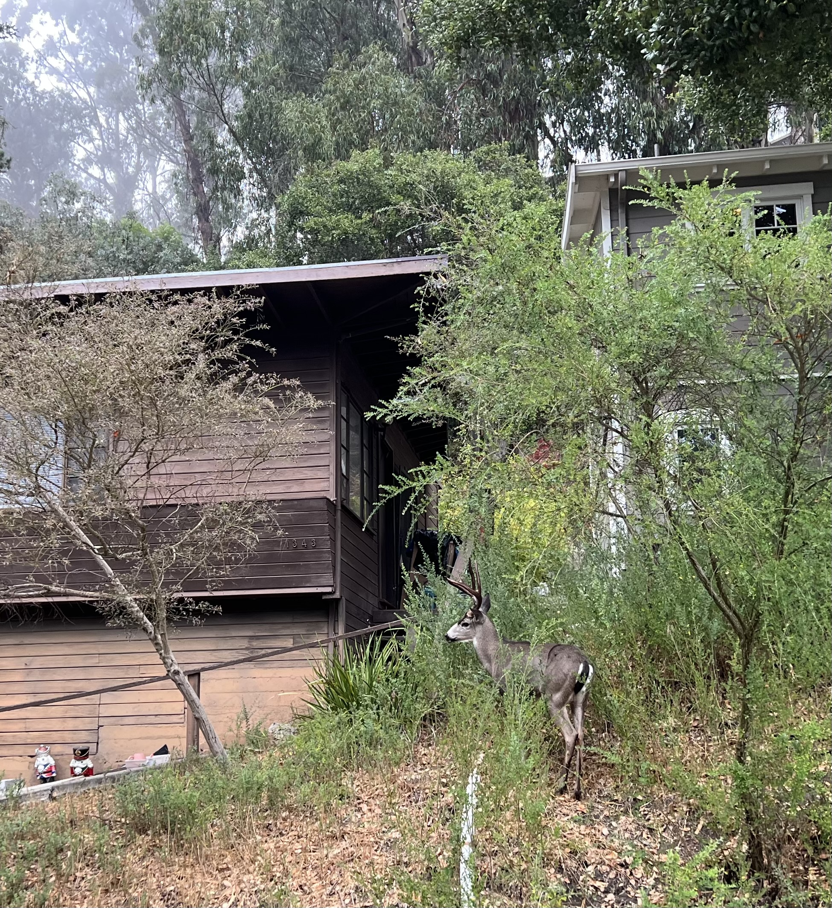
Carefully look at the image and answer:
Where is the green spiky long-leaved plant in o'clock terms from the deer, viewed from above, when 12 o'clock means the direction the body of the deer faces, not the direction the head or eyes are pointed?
The green spiky long-leaved plant is roughly at 12 o'clock from the deer.

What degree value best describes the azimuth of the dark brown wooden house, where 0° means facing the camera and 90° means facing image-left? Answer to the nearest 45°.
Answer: approximately 0°

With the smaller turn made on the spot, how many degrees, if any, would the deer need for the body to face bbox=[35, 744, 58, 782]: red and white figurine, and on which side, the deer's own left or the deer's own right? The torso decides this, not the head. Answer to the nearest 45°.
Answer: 0° — it already faces it

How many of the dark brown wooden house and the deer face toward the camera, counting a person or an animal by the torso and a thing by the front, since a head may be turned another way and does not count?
1

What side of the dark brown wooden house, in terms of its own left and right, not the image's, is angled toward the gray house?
left

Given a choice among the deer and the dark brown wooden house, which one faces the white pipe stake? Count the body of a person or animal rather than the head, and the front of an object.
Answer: the dark brown wooden house

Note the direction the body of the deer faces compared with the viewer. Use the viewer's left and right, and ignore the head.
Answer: facing away from the viewer and to the left of the viewer

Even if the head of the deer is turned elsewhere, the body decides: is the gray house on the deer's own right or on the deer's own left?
on the deer's own right

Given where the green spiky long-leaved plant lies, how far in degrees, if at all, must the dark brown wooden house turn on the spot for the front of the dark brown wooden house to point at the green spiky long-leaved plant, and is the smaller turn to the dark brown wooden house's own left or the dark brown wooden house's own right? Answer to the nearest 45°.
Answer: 0° — it already faces it

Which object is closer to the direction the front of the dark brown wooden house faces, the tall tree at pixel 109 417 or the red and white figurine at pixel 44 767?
the tall tree
